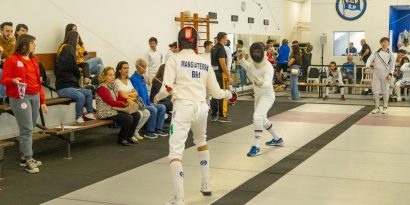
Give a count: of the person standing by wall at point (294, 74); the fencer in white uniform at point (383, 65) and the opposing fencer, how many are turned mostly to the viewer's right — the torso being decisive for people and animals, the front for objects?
0

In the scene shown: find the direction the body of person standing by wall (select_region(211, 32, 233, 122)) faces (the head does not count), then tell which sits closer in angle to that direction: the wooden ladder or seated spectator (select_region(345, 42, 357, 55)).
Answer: the seated spectator

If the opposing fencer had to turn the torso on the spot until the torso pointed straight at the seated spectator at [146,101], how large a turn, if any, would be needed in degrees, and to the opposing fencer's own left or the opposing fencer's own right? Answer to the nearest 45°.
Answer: approximately 90° to the opposing fencer's own right

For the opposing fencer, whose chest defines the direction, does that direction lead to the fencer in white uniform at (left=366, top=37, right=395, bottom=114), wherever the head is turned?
no

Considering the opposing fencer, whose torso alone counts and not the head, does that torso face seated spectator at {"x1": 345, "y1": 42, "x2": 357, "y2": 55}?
no

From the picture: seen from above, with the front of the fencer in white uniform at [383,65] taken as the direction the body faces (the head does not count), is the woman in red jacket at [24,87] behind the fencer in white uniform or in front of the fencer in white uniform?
in front

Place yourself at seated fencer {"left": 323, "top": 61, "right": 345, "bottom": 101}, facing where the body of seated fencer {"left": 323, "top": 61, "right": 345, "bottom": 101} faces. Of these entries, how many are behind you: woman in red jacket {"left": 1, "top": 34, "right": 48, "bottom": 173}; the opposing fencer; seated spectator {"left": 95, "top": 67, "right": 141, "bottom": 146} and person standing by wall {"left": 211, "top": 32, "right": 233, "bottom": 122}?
0
